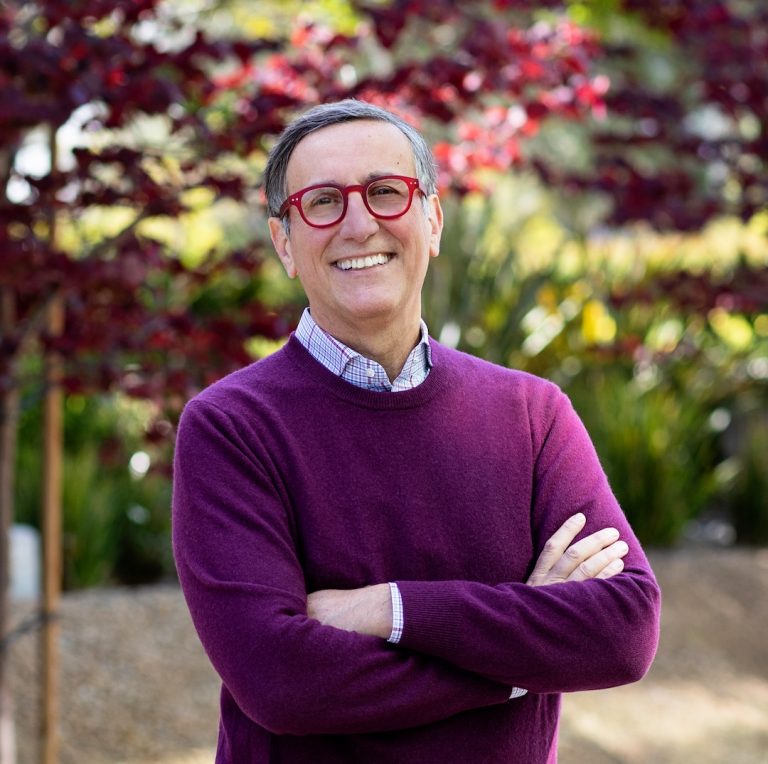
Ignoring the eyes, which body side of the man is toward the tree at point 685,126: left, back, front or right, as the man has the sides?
back

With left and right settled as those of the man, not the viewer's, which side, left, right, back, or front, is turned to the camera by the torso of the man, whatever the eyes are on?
front

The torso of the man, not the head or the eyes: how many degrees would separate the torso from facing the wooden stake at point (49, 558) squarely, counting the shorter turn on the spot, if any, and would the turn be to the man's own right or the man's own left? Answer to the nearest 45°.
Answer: approximately 135° to the man's own right
